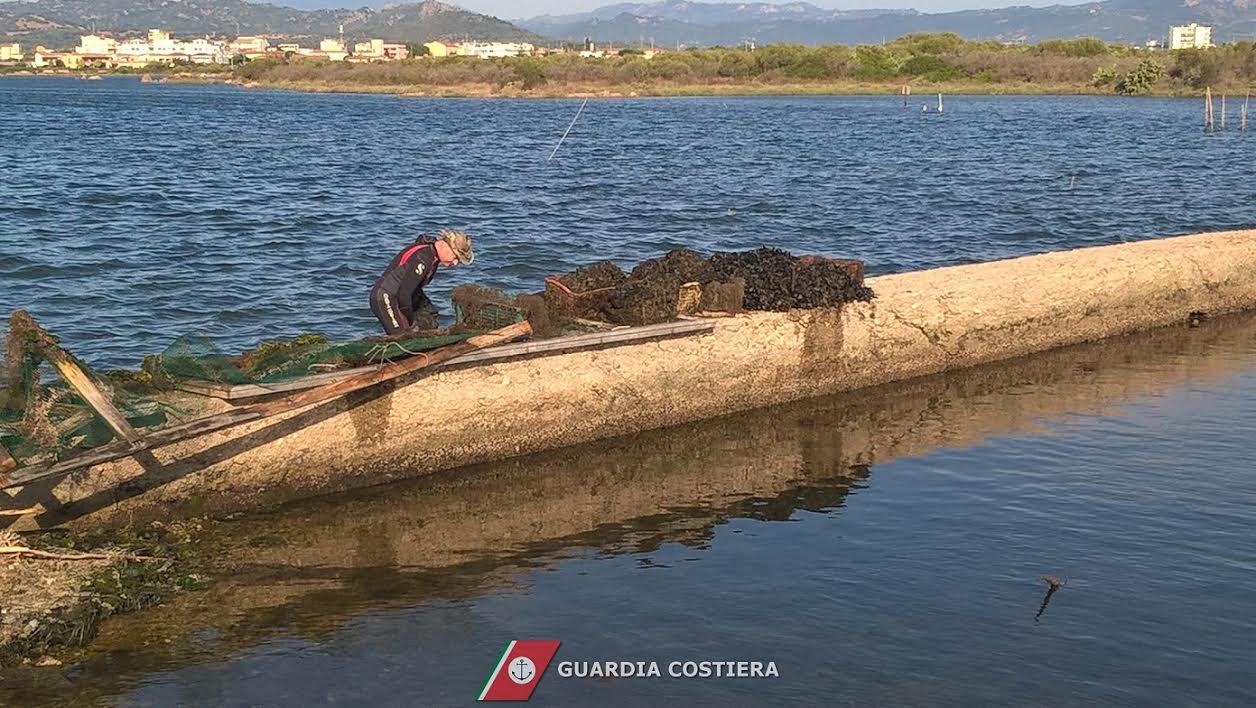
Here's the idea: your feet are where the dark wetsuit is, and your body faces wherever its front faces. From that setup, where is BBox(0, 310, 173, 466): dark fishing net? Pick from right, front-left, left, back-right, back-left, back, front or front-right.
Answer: back-right

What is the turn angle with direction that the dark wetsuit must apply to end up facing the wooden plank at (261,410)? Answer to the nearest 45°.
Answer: approximately 135° to its right

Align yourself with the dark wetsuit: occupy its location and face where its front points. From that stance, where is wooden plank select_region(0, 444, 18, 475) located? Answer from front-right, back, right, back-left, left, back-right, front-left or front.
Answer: back-right

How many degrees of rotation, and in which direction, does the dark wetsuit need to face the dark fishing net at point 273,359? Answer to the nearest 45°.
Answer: approximately 135° to its right

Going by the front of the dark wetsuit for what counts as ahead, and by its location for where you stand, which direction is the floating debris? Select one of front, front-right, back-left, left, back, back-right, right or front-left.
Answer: front-right

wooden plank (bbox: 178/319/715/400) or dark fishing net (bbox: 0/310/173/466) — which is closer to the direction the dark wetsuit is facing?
the wooden plank

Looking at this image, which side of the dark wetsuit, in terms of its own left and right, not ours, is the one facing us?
right

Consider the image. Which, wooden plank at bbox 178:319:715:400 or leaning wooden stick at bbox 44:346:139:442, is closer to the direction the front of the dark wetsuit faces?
the wooden plank

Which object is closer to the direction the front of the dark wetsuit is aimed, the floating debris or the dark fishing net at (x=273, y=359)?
the floating debris

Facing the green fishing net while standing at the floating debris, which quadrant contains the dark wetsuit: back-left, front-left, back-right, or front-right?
front-right

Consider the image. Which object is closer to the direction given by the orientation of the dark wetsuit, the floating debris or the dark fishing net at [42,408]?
the floating debris

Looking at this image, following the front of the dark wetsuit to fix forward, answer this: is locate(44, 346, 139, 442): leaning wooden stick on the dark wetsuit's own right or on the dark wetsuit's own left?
on the dark wetsuit's own right
